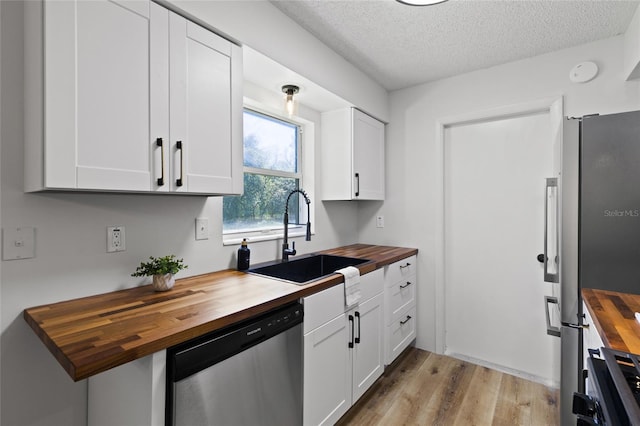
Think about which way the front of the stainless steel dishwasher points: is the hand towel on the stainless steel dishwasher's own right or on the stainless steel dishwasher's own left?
on the stainless steel dishwasher's own left

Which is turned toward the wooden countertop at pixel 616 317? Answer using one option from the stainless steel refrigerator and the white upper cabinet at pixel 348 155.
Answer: the white upper cabinet

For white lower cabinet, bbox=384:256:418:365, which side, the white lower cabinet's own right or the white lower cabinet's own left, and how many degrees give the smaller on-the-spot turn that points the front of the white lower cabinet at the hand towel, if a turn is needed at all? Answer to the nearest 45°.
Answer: approximately 45° to the white lower cabinet's own right

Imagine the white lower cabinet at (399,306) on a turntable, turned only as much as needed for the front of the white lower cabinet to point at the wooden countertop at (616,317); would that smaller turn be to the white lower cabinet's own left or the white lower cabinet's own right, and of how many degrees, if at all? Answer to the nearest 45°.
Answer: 0° — it already faces it

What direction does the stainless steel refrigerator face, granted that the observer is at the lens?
facing to the left of the viewer

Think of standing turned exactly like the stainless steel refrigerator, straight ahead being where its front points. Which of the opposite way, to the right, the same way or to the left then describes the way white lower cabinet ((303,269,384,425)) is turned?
the opposite way

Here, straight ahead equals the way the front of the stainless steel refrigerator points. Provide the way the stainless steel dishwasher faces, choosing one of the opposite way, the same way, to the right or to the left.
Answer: the opposite way

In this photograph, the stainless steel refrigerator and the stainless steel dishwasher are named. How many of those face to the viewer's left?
1
